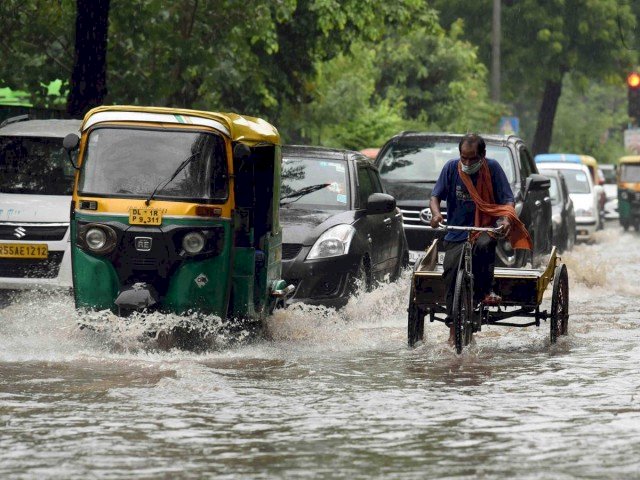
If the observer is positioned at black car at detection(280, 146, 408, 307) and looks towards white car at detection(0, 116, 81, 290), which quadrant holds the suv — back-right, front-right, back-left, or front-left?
back-right

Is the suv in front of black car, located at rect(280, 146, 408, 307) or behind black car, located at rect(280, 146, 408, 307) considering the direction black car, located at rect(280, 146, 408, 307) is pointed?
behind

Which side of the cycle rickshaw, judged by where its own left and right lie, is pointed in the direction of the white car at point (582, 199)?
back

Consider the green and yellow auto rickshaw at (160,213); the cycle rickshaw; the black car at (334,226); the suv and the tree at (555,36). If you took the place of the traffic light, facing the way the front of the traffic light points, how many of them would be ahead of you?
4

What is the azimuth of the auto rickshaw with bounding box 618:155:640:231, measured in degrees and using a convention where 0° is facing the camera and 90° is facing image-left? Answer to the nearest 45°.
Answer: approximately 0°

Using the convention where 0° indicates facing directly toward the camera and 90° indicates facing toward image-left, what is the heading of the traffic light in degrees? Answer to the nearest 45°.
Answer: approximately 0°
